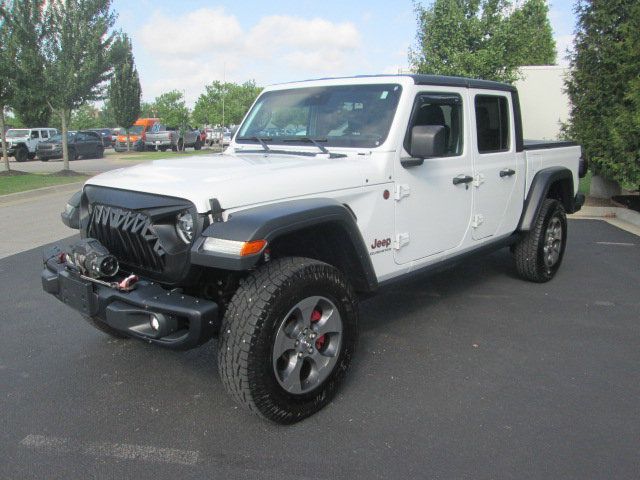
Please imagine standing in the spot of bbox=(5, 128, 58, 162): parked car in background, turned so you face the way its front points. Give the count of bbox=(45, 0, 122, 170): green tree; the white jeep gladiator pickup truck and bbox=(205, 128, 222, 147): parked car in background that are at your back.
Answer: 1

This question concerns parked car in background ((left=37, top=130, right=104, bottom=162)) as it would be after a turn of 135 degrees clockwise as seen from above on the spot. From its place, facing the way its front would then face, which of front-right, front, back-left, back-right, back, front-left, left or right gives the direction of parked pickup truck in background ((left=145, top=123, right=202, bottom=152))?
front-right

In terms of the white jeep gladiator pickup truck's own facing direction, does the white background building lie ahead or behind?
behind

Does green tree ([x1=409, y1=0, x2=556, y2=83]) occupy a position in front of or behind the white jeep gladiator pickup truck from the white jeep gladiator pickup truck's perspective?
behind

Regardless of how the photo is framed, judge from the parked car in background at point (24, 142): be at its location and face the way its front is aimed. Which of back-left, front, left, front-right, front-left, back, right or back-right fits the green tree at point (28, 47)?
front-left

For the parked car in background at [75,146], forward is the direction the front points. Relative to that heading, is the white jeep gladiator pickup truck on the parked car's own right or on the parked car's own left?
on the parked car's own left

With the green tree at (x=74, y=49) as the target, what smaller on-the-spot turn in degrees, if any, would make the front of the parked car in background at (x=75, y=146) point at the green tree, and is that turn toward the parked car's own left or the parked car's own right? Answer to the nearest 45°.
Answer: approximately 45° to the parked car's own left

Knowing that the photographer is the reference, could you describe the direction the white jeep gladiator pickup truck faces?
facing the viewer and to the left of the viewer

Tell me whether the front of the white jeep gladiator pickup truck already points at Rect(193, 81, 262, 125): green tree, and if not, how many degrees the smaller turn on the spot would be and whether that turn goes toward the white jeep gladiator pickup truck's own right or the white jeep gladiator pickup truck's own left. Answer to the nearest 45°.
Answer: approximately 135° to the white jeep gladiator pickup truck's own right

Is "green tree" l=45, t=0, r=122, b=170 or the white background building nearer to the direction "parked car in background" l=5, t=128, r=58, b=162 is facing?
the green tree

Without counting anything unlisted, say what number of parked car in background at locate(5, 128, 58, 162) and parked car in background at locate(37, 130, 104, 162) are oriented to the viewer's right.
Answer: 0

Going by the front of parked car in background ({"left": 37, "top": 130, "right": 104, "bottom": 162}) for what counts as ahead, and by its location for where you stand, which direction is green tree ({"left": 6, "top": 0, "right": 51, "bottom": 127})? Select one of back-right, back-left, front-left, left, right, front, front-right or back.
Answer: front-left

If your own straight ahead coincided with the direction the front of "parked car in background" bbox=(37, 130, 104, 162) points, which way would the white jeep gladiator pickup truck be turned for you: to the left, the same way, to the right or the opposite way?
the same way
